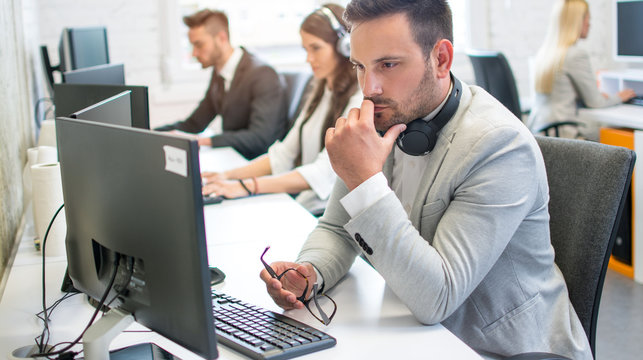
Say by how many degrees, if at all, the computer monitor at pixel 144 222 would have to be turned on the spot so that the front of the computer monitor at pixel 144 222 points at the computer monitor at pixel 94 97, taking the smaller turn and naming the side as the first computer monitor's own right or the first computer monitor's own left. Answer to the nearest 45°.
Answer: approximately 45° to the first computer monitor's own left

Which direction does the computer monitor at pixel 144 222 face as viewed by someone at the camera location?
facing away from the viewer and to the right of the viewer

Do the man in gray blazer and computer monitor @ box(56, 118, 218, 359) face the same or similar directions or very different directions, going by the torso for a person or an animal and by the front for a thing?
very different directions

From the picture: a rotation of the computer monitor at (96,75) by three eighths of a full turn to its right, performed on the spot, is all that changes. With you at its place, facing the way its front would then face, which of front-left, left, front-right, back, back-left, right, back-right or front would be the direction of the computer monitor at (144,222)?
front

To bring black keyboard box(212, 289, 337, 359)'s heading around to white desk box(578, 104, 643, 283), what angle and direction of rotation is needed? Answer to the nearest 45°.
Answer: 0° — it already faces it

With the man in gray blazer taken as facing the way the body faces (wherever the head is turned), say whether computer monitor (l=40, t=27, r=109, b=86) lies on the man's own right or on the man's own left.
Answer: on the man's own right

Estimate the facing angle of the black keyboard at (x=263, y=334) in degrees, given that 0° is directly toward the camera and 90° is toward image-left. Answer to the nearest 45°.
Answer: approximately 225°

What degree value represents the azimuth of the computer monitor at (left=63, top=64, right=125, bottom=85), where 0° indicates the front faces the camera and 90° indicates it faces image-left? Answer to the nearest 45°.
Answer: approximately 225°

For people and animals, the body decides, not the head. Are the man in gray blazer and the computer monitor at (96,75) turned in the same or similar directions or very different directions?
very different directions

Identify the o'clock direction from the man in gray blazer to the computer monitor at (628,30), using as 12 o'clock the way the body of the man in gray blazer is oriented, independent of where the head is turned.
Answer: The computer monitor is roughly at 5 o'clock from the man in gray blazer.

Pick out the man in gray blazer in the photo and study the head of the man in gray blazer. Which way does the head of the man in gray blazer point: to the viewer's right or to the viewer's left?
to the viewer's left

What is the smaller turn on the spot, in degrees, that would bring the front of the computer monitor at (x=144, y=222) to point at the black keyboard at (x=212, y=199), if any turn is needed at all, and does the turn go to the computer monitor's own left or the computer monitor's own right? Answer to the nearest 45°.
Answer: approximately 45° to the computer monitor's own left
